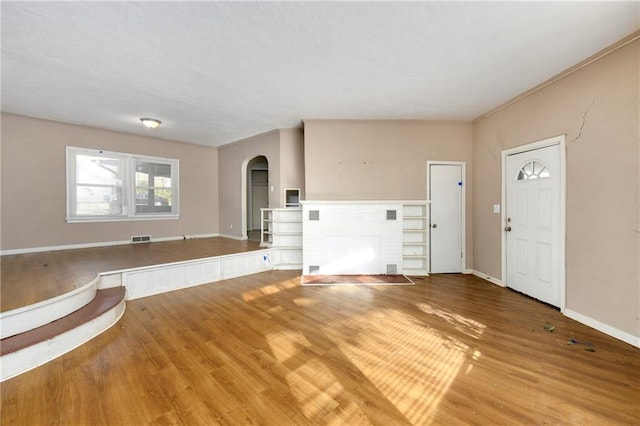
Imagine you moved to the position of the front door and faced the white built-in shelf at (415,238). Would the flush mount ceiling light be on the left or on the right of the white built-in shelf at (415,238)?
left

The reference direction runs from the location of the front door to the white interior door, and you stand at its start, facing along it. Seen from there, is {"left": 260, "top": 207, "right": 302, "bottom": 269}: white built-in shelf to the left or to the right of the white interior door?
left

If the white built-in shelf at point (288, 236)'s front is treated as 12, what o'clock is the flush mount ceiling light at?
The flush mount ceiling light is roughly at 3 o'clock from the white built-in shelf.

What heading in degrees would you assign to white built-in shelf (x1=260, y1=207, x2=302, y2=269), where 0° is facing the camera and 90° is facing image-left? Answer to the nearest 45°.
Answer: approximately 0°

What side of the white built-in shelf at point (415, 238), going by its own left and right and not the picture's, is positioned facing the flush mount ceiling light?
right

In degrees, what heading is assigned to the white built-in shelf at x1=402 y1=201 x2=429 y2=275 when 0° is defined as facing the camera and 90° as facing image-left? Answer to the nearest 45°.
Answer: approximately 0°

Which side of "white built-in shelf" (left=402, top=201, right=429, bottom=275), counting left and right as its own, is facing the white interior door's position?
left

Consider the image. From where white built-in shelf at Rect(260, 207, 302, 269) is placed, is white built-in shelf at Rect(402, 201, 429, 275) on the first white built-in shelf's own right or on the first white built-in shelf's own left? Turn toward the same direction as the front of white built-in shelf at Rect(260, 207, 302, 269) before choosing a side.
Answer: on the first white built-in shelf's own left

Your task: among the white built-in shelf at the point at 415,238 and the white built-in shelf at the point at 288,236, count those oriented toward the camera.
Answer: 2
